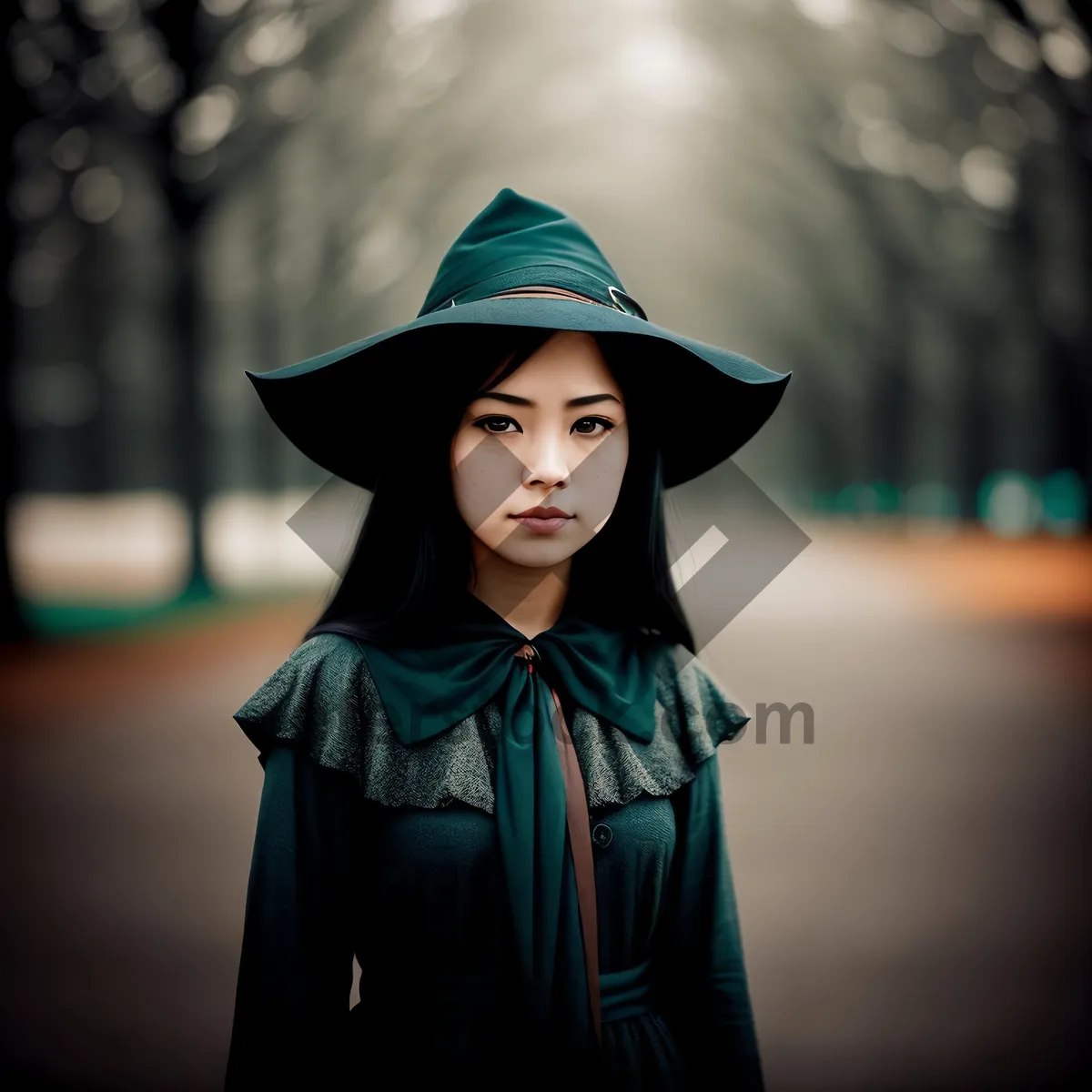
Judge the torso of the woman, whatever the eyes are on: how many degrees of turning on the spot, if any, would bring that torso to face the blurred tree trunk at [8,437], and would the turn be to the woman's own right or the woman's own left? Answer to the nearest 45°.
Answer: approximately 135° to the woman's own right

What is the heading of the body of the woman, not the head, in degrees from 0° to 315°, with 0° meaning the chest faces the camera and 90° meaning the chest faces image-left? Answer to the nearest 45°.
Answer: approximately 0°
